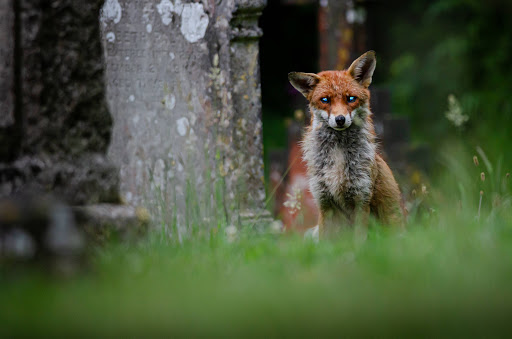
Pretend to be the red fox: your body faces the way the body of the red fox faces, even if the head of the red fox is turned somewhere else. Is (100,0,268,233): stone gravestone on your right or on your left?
on your right

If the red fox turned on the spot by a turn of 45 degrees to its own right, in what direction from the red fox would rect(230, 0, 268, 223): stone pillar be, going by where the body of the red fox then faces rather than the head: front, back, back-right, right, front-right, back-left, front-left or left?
right

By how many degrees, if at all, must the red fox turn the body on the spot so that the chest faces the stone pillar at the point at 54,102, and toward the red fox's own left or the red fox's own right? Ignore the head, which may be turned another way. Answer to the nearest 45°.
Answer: approximately 45° to the red fox's own right

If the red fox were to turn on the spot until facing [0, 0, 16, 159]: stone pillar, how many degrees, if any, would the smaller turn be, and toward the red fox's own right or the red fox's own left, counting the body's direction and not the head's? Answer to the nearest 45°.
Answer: approximately 45° to the red fox's own right

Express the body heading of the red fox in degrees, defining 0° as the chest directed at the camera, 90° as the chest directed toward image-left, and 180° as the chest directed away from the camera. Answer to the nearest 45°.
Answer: approximately 0°

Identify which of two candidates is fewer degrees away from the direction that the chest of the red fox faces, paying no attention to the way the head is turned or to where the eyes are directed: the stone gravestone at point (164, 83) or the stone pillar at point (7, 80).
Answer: the stone pillar
